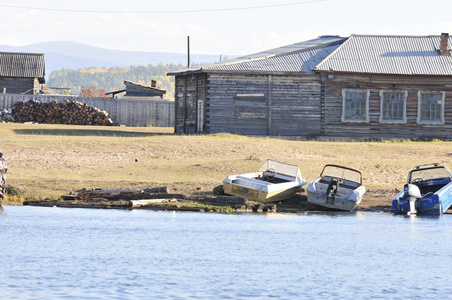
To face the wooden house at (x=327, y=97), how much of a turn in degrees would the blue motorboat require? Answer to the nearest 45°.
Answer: approximately 45° to its left

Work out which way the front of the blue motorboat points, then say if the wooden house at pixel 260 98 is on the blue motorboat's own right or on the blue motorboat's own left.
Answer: on the blue motorboat's own left

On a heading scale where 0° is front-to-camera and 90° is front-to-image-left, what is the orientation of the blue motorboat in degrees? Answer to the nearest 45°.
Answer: approximately 225°
